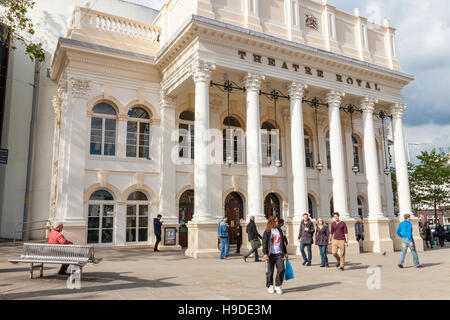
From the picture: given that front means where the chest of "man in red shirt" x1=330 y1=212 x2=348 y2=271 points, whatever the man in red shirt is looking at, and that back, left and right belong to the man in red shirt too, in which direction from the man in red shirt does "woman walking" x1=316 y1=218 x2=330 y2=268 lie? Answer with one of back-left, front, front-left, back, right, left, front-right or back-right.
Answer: back-right

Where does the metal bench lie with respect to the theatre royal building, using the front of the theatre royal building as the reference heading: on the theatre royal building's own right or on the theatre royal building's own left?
on the theatre royal building's own right

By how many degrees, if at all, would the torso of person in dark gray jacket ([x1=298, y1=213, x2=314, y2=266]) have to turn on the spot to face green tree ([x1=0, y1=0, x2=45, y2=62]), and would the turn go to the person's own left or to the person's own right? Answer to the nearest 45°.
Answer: approximately 90° to the person's own right

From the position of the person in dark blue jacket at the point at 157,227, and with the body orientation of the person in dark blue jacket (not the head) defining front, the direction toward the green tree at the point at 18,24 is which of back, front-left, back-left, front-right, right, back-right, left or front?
back-right

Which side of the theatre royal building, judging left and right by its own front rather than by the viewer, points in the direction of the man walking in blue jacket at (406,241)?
front

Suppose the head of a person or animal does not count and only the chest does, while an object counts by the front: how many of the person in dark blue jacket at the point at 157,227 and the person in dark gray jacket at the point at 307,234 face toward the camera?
1

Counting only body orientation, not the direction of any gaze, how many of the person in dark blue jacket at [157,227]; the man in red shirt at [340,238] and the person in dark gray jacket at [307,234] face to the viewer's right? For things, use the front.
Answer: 1

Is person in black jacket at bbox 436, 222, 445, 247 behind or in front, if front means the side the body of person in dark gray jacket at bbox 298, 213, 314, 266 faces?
behind

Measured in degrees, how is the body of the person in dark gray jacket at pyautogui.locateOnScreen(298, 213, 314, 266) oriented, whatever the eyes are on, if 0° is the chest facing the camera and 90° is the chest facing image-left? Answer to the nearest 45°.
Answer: approximately 0°

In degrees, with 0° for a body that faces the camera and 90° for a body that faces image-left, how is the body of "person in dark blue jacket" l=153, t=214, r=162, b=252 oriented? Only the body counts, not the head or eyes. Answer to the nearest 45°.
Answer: approximately 270°

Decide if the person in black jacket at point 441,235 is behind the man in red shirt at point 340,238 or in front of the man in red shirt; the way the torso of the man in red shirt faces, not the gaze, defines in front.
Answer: behind

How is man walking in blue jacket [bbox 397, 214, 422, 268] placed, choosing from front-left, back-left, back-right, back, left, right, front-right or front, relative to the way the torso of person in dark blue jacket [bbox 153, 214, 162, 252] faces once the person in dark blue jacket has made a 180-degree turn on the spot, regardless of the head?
back-left
